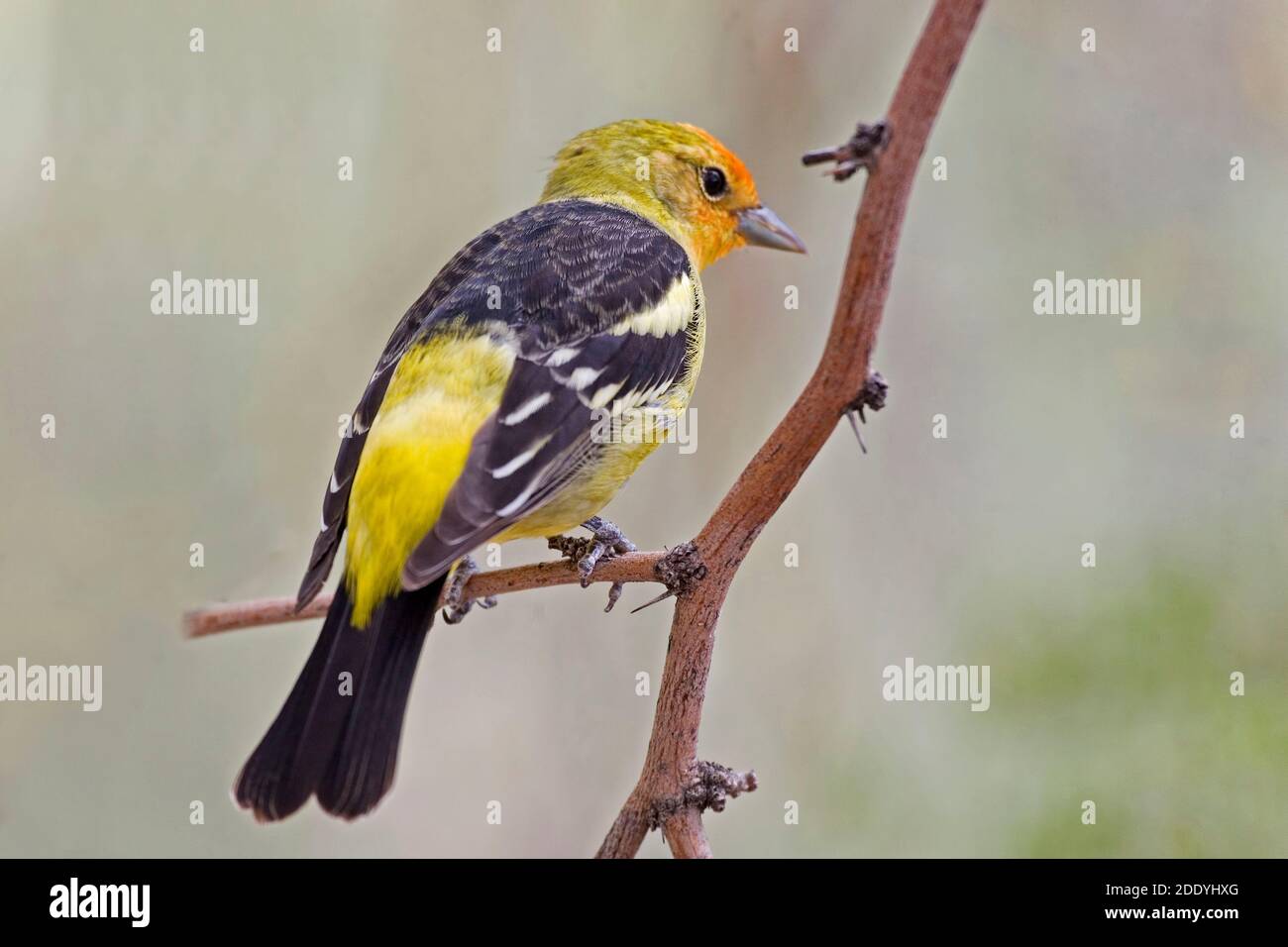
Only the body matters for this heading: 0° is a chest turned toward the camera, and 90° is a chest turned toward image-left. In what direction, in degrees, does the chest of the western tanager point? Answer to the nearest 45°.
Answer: approximately 225°
